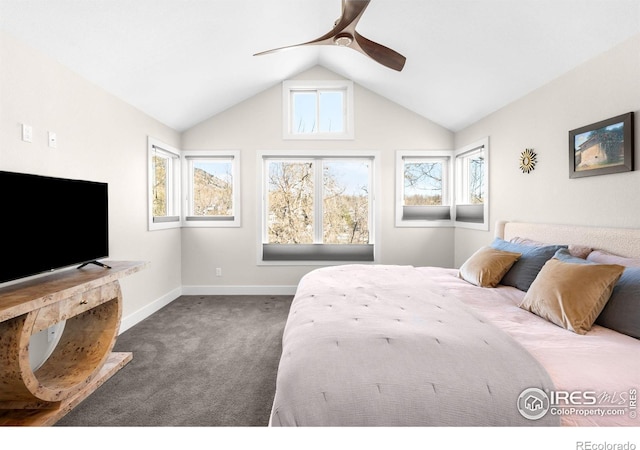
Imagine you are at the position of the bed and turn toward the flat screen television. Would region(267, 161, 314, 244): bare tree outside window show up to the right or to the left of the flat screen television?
right

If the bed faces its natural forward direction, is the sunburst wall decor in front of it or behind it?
behind

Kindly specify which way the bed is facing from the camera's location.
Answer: facing the viewer and to the left of the viewer

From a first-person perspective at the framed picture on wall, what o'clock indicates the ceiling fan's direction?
The ceiling fan is roughly at 12 o'clock from the framed picture on wall.

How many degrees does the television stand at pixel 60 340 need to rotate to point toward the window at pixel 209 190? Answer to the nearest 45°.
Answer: approximately 90° to its left

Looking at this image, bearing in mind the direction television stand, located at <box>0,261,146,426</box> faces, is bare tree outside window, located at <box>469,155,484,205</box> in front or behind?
in front

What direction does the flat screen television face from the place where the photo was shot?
facing the viewer and to the right of the viewer

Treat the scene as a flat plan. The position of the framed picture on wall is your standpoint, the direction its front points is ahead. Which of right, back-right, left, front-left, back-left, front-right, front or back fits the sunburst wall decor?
right

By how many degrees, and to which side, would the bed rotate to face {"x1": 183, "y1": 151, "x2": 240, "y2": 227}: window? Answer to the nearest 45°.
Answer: approximately 90° to its right

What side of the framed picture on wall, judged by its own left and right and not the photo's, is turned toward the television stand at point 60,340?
front
